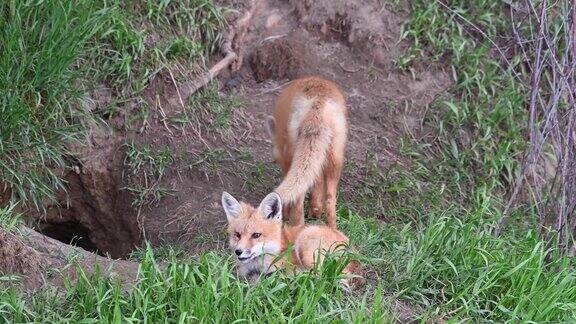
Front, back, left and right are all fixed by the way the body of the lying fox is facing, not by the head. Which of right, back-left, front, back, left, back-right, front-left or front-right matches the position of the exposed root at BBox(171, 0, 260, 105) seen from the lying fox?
back-right

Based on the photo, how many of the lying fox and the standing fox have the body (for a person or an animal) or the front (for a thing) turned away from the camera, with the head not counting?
1

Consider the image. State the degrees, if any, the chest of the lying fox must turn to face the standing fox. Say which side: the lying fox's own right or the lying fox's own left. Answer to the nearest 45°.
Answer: approximately 135° to the lying fox's own right

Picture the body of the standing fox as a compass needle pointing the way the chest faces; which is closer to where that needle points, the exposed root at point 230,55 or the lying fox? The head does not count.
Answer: the exposed root

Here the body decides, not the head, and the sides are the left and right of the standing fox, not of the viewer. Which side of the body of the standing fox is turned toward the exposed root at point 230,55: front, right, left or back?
front

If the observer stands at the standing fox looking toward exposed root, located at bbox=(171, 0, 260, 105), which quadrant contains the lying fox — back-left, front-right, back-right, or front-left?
back-left

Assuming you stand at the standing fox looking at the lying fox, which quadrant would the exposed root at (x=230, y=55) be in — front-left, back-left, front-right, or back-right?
back-right

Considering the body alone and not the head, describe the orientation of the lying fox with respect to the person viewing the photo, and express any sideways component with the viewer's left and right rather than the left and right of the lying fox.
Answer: facing the viewer and to the left of the viewer

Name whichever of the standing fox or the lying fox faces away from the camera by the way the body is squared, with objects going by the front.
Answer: the standing fox

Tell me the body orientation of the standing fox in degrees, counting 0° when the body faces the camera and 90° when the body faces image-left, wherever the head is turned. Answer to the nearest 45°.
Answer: approximately 180°

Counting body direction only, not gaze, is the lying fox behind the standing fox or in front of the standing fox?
behind
